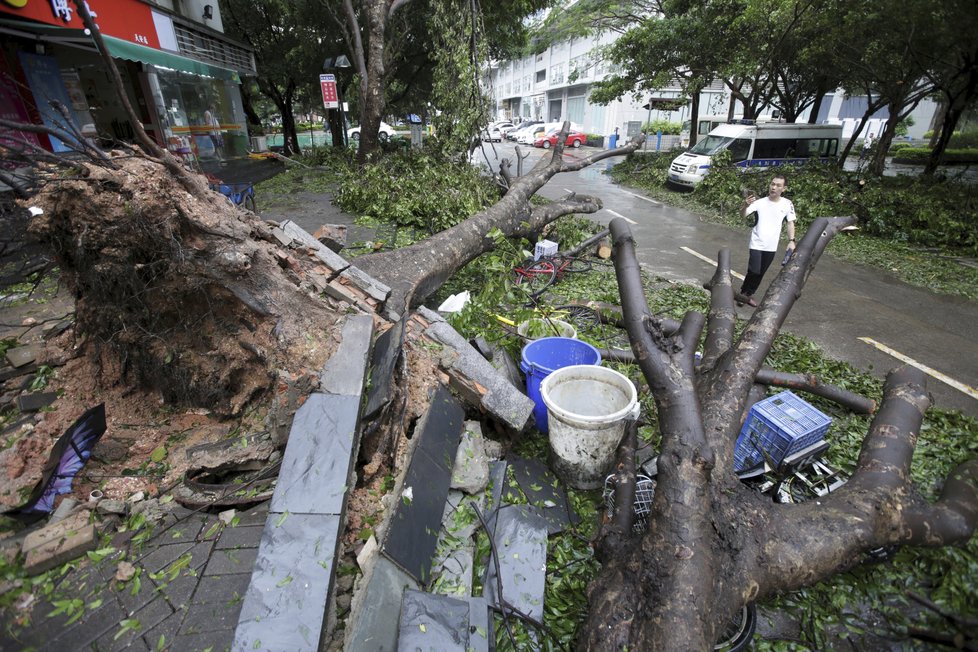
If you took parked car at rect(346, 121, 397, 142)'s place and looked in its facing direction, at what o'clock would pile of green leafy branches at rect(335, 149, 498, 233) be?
The pile of green leafy branches is roughly at 9 o'clock from the parked car.

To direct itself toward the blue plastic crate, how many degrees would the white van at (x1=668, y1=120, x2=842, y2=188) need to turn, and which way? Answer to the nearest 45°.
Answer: approximately 45° to its left

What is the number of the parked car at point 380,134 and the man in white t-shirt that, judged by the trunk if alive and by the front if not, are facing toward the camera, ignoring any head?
1

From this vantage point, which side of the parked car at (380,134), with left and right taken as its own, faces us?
left

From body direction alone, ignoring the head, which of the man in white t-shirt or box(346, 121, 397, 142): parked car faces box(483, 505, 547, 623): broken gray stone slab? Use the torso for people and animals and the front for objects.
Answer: the man in white t-shirt

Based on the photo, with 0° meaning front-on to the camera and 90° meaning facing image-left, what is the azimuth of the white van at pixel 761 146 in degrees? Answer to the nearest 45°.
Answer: approximately 45°

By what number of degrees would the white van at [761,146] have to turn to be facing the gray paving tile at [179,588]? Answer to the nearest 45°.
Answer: approximately 45° to its left
